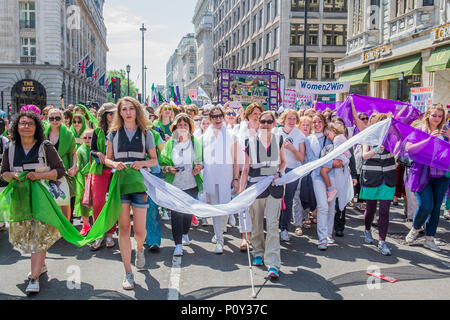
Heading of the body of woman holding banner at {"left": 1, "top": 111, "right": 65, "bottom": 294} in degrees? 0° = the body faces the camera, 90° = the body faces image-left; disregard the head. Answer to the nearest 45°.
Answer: approximately 0°

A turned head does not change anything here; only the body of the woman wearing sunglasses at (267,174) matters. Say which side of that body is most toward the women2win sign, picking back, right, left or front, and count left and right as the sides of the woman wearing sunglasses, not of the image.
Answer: back

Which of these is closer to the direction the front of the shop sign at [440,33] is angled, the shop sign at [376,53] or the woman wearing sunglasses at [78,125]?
the woman wearing sunglasses

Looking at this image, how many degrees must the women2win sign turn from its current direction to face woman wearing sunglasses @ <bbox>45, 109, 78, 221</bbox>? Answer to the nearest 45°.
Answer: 0° — it already faces them

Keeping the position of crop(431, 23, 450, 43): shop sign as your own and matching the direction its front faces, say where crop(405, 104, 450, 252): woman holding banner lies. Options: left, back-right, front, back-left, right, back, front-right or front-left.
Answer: front-left

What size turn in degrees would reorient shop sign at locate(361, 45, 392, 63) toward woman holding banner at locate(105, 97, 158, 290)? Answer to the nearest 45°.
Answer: approximately 45° to its left

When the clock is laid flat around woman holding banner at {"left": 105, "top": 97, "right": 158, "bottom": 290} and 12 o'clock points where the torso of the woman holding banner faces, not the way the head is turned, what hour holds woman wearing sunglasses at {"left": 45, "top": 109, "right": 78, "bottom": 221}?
The woman wearing sunglasses is roughly at 5 o'clock from the woman holding banner.
